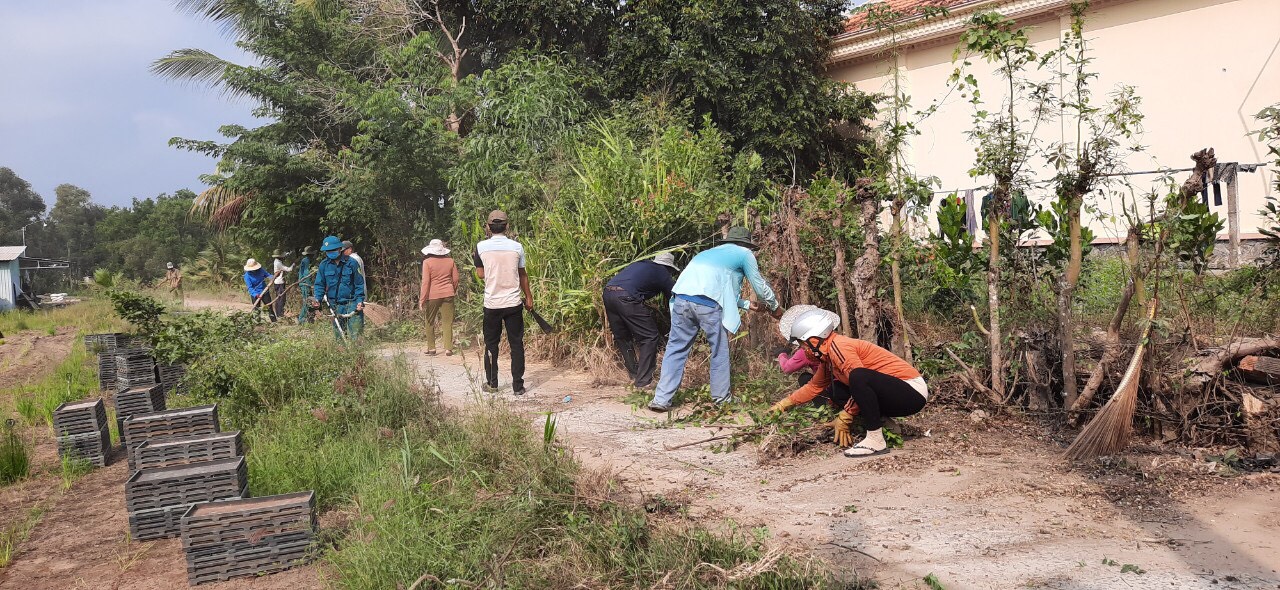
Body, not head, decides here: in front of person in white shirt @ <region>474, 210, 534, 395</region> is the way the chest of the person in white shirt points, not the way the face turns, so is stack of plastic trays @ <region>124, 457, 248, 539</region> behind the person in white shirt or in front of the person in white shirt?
behind

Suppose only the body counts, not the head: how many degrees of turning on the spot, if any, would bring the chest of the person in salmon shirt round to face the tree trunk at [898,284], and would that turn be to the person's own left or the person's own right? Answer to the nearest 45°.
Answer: approximately 135° to the person's own right

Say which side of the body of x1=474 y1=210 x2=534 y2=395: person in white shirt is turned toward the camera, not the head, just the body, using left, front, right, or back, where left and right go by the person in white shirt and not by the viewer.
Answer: back

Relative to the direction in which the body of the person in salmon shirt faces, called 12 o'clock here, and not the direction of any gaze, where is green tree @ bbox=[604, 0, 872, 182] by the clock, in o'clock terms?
The green tree is roughly at 2 o'clock from the person in salmon shirt.

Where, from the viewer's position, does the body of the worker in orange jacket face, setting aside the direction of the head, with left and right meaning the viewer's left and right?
facing to the left of the viewer

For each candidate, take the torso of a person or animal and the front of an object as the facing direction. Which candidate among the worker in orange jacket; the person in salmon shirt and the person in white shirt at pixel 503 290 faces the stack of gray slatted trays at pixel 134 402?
the worker in orange jacket

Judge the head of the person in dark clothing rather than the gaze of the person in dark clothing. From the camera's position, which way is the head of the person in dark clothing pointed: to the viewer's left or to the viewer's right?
to the viewer's right

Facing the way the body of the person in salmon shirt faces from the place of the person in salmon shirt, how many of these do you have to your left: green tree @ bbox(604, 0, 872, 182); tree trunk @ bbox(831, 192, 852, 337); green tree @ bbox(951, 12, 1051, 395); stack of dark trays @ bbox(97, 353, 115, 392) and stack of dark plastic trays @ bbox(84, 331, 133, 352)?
2

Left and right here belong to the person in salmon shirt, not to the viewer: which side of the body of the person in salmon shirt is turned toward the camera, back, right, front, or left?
back

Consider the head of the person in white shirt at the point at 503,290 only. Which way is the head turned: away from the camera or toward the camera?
away from the camera

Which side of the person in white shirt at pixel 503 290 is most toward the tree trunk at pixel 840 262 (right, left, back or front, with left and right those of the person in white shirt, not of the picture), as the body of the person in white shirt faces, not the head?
right

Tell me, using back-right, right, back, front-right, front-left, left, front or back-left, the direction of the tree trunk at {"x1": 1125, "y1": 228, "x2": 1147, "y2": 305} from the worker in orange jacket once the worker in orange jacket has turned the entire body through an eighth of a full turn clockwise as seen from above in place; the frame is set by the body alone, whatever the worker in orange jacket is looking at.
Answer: back-right

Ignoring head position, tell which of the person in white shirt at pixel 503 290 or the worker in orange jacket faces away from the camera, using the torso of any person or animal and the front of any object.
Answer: the person in white shirt

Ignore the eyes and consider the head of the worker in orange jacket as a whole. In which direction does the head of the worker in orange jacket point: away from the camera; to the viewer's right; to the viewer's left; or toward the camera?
to the viewer's left
